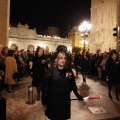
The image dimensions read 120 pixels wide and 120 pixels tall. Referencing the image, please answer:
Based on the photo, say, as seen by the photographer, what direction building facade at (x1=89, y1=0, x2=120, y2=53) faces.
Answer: facing the viewer and to the left of the viewer

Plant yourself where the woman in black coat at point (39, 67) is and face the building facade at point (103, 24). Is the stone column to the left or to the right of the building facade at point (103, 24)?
left

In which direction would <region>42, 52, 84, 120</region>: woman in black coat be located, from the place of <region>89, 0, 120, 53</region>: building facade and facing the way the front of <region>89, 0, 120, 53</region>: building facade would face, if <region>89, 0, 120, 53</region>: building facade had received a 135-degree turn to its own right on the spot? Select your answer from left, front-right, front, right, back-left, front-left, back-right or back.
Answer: back

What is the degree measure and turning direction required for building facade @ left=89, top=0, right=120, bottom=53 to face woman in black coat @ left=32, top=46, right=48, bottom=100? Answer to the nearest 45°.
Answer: approximately 45° to its left

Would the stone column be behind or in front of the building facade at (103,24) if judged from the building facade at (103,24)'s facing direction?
in front
